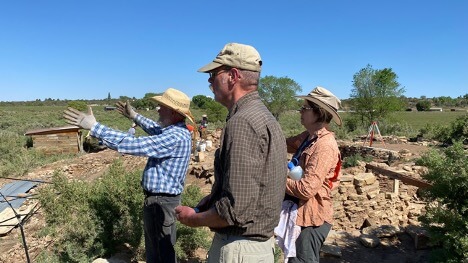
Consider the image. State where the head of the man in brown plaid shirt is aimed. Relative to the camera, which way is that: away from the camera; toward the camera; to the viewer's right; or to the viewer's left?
to the viewer's left

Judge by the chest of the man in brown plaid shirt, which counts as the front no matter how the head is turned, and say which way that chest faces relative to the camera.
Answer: to the viewer's left

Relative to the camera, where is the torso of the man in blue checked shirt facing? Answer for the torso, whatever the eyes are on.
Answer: to the viewer's left

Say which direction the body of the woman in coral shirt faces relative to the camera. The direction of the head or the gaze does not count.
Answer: to the viewer's left

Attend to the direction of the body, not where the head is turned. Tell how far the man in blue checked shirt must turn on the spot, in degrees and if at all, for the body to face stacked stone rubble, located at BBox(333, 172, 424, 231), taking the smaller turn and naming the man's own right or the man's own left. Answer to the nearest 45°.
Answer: approximately 135° to the man's own right

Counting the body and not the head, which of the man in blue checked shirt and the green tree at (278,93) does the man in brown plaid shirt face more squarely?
the man in blue checked shirt

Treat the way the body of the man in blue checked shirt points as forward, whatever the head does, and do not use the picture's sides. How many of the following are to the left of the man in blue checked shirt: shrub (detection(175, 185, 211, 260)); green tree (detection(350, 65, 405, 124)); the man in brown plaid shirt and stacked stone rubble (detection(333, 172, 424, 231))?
1
